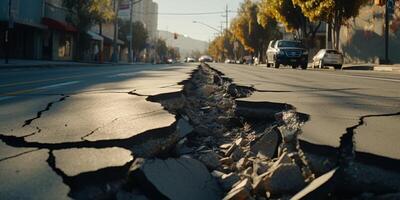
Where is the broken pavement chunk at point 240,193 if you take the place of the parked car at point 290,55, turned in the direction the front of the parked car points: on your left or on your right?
on your right

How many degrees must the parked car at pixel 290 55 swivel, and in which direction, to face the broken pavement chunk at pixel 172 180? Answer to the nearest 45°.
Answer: approximately 45° to its right

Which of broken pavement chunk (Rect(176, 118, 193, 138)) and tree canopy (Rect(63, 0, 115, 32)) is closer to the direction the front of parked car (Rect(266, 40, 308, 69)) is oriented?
the broken pavement chunk

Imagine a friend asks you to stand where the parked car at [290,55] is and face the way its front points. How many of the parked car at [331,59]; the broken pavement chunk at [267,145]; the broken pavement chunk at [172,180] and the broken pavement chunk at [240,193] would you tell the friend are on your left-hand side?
1

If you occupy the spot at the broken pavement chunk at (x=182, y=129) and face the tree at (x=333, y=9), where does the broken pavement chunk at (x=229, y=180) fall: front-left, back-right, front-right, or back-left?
back-right

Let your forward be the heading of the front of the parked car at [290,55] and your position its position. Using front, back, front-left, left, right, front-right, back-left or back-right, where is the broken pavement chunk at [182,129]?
front-right

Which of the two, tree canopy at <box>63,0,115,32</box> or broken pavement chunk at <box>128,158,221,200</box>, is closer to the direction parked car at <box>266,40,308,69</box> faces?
the broken pavement chunk

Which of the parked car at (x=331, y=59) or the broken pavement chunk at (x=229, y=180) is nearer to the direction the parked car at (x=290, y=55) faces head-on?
the broken pavement chunk

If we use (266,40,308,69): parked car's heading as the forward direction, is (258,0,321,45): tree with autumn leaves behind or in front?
behind

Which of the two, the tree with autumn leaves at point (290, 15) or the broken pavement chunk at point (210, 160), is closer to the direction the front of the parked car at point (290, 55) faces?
the broken pavement chunk

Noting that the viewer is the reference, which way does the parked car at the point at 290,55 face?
facing the viewer and to the right of the viewer

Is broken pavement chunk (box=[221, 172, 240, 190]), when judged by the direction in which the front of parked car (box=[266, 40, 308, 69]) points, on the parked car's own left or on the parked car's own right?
on the parked car's own right

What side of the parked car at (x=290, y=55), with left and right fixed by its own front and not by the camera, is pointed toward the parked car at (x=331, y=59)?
left

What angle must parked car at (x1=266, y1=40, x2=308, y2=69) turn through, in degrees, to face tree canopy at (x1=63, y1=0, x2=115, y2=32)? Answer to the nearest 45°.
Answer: approximately 180°

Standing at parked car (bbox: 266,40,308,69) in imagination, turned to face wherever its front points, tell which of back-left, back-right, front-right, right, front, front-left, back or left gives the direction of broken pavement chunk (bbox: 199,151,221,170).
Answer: front-right

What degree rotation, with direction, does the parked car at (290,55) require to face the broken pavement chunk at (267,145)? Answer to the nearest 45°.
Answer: approximately 45° to its right
